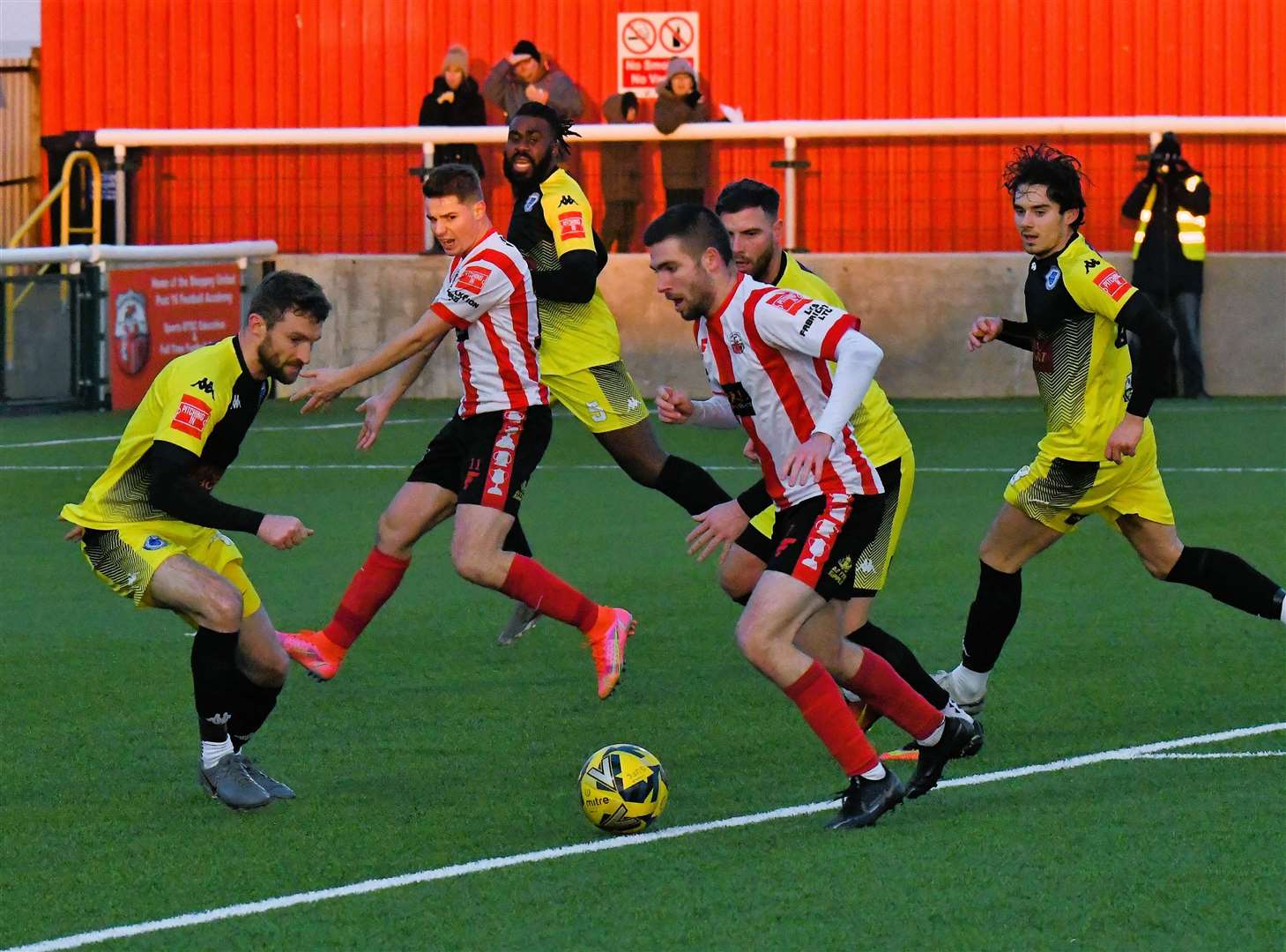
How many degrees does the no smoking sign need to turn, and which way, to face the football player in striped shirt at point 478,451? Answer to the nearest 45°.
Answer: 0° — it already faces them

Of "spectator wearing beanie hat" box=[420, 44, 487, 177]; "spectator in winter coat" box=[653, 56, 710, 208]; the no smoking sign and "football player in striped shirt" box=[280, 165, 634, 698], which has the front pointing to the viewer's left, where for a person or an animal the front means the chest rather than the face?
the football player in striped shirt

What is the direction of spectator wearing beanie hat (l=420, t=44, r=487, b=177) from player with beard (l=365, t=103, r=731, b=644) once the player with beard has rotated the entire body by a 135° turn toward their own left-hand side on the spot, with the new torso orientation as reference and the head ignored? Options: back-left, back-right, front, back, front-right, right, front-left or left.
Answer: left

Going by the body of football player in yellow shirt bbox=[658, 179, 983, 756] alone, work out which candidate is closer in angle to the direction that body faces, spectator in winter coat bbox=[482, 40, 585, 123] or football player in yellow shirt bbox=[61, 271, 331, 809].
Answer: the football player in yellow shirt

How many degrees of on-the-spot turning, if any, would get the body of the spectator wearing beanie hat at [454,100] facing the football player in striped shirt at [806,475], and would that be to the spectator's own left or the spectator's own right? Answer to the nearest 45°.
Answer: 0° — they already face them

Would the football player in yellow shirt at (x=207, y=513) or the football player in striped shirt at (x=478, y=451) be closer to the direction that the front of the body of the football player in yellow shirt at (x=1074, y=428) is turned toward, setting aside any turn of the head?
the football player in yellow shirt

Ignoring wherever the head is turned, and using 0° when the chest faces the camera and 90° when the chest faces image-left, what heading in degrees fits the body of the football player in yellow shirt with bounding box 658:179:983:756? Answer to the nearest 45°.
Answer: approximately 45°
